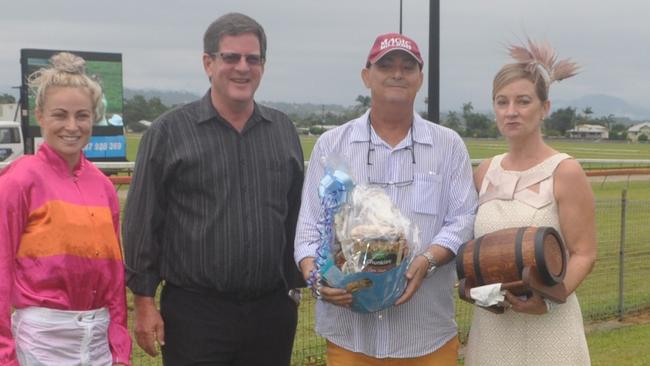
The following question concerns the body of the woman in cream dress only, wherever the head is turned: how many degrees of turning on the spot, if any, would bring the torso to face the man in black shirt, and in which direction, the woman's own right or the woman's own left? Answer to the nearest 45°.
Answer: approximately 45° to the woman's own right

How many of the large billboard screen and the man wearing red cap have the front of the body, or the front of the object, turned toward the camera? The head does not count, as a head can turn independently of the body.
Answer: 2

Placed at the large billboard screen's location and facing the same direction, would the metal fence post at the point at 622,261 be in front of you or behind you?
in front

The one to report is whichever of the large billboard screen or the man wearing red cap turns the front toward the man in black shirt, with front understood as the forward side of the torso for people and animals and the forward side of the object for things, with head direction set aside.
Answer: the large billboard screen

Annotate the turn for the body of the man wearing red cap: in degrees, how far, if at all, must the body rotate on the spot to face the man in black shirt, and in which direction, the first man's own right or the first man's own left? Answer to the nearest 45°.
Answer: approximately 90° to the first man's own right

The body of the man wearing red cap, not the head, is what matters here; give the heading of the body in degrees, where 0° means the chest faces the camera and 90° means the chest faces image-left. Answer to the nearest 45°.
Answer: approximately 0°

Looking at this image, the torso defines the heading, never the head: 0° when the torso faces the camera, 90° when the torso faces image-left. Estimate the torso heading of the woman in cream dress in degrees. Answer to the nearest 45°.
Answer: approximately 45°

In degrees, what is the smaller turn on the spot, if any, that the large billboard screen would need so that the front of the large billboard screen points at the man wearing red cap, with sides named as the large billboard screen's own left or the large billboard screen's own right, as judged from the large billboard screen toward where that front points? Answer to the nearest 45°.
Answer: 0° — it already faces them

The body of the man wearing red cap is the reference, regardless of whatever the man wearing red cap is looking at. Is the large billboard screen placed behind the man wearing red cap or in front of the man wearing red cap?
behind
